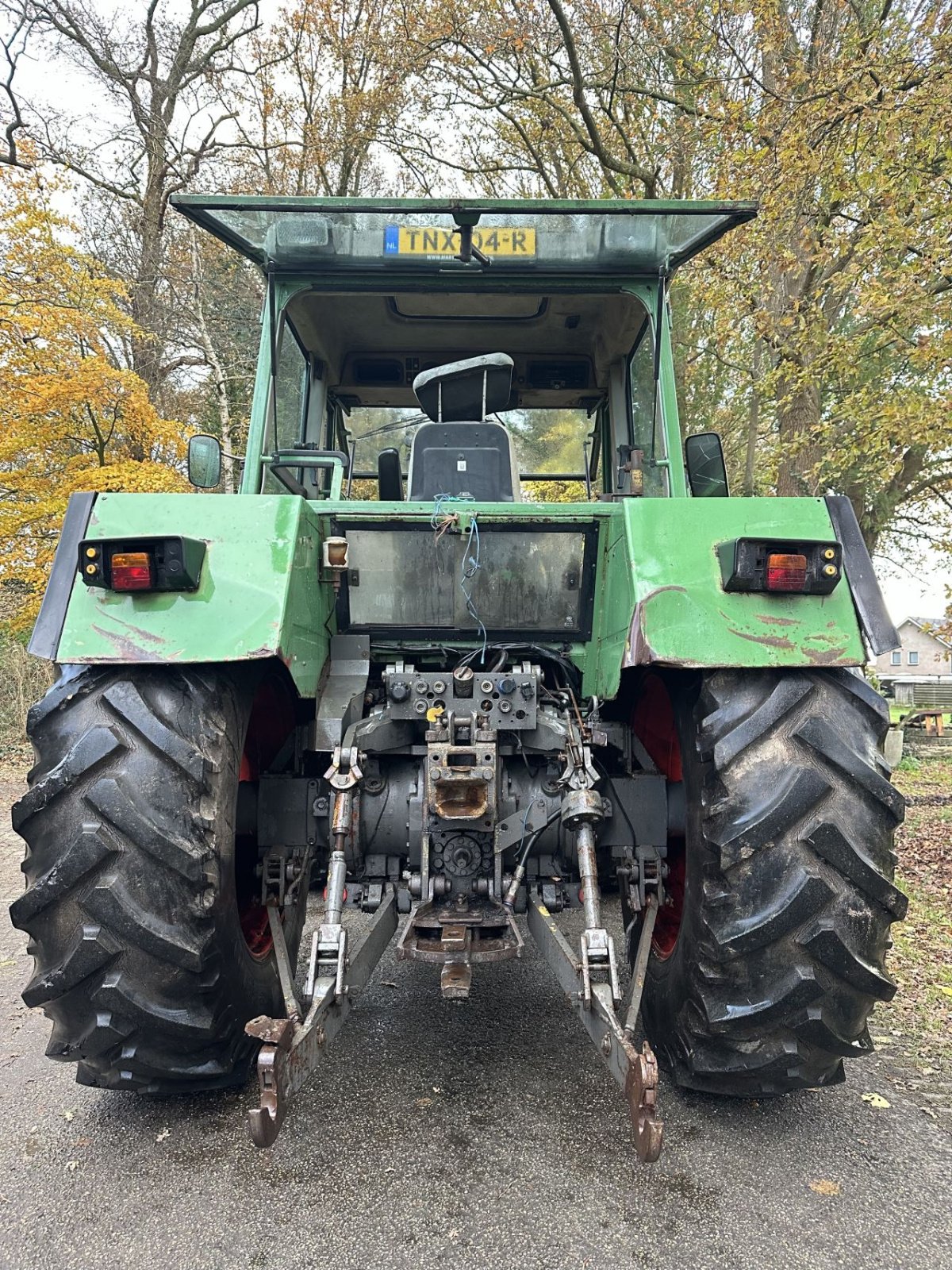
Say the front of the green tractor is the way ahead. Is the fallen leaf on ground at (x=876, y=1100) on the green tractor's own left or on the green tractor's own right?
on the green tractor's own right

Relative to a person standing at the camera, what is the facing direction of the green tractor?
facing away from the viewer
